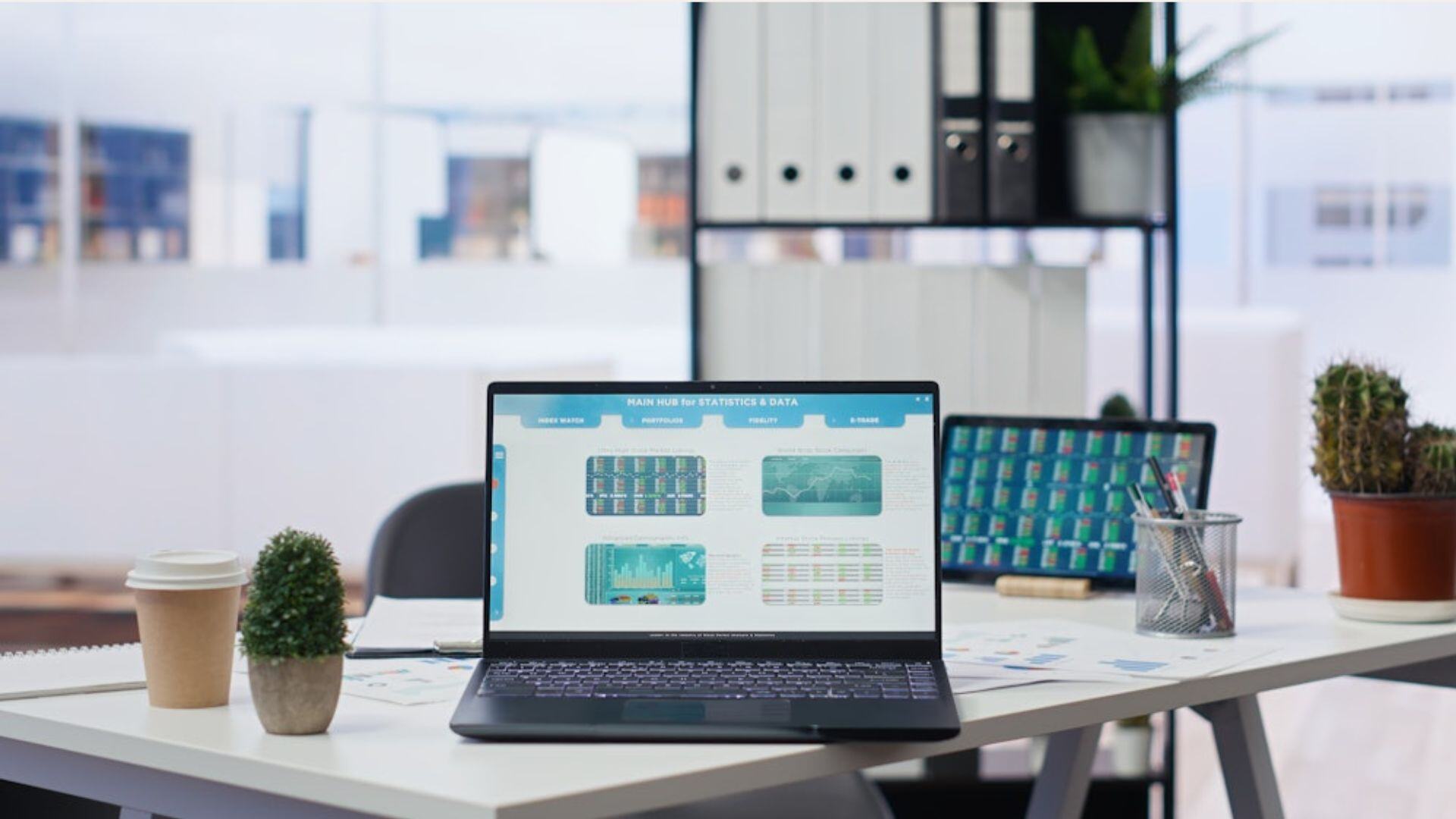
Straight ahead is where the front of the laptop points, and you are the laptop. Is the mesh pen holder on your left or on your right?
on your left

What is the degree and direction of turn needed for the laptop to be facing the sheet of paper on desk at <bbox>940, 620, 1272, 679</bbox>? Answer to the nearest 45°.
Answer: approximately 90° to its left

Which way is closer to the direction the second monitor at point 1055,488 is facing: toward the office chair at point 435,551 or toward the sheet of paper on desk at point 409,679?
the sheet of paper on desk

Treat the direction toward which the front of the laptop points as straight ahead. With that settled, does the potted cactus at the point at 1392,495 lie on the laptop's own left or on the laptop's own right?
on the laptop's own left

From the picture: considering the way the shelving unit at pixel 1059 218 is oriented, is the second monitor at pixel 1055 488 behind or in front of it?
in front

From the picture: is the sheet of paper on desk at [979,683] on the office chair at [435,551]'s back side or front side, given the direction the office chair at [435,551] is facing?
on the front side

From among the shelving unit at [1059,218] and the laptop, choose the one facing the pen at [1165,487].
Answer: the shelving unit

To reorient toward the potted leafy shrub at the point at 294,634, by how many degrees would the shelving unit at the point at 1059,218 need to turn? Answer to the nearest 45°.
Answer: approximately 45° to its right

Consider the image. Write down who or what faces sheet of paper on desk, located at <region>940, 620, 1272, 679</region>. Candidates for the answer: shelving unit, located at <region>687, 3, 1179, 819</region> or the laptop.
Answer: the shelving unit

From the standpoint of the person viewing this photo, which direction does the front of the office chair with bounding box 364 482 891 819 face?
facing the viewer and to the right of the viewer

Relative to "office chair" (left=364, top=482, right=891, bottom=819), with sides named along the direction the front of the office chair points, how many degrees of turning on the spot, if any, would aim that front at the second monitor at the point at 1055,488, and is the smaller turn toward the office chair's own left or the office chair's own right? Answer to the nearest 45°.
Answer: approximately 45° to the office chair's own left

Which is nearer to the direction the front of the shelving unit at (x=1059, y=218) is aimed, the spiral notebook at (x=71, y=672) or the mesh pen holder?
the mesh pen holder

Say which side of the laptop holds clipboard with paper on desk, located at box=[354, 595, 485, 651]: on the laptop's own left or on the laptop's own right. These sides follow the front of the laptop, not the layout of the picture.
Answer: on the laptop's own right

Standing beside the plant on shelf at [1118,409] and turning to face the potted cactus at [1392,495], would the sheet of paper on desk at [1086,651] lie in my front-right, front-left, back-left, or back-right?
front-right

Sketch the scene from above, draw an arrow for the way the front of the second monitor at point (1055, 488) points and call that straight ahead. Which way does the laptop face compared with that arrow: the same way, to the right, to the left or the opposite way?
the same way

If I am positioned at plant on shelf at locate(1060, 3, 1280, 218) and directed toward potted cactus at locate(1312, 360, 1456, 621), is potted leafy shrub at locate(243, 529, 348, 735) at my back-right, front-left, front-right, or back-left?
front-right

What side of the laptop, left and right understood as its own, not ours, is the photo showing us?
front

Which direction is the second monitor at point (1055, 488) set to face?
toward the camera

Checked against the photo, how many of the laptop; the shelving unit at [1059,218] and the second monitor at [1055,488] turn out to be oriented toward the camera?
3
